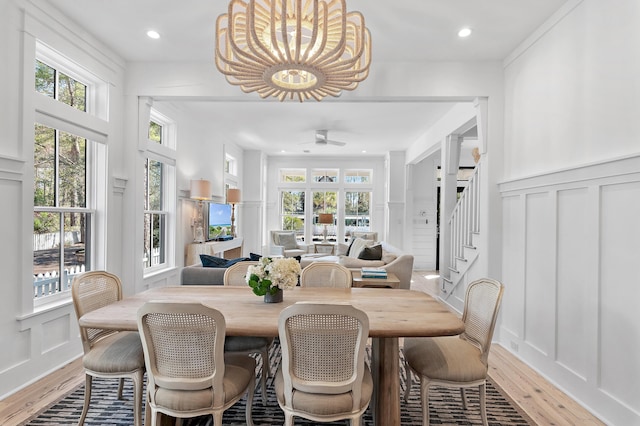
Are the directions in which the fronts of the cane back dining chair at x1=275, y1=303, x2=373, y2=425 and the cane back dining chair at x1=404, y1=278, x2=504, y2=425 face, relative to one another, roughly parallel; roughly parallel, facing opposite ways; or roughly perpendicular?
roughly perpendicular

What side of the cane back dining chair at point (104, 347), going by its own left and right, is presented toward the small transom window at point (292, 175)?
left

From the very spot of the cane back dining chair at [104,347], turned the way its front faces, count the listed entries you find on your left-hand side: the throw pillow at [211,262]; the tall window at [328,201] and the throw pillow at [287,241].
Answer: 3

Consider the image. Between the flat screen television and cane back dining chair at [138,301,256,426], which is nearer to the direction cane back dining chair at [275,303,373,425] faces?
the flat screen television

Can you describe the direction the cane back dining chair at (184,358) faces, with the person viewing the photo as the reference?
facing away from the viewer and to the right of the viewer

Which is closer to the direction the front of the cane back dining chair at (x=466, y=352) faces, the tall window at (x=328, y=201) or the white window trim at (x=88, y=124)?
the white window trim

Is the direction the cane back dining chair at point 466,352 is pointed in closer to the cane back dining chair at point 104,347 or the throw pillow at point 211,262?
the cane back dining chair

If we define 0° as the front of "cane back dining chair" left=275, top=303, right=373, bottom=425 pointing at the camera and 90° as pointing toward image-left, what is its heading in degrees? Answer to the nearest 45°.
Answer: approximately 180°

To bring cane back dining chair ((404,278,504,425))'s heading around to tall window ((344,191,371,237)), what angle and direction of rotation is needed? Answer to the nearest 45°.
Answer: approximately 135° to its right

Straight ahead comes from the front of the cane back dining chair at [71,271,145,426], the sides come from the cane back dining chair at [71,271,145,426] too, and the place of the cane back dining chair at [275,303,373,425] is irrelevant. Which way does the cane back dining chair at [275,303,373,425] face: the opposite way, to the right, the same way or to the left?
to the left

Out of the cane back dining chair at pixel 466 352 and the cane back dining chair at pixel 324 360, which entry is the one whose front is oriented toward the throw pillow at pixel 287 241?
the cane back dining chair at pixel 324 360
